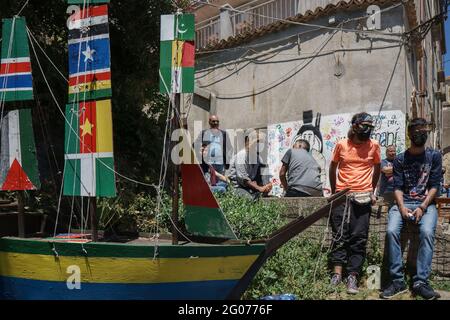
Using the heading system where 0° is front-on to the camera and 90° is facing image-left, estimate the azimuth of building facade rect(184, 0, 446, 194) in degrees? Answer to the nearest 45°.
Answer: approximately 45°

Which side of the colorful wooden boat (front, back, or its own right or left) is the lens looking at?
right

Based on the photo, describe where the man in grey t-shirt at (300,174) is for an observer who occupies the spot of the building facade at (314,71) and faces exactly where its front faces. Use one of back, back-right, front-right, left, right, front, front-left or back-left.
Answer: front-left

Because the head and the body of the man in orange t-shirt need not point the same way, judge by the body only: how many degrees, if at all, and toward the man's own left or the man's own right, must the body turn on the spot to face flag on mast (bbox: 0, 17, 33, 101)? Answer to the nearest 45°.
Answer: approximately 45° to the man's own right

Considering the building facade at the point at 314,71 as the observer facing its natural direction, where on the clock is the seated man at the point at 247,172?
The seated man is roughly at 11 o'clock from the building facade.

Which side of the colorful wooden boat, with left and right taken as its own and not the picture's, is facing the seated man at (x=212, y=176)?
left

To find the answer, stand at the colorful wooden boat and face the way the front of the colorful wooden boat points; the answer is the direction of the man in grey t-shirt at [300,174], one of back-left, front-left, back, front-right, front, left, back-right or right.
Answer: front-left
